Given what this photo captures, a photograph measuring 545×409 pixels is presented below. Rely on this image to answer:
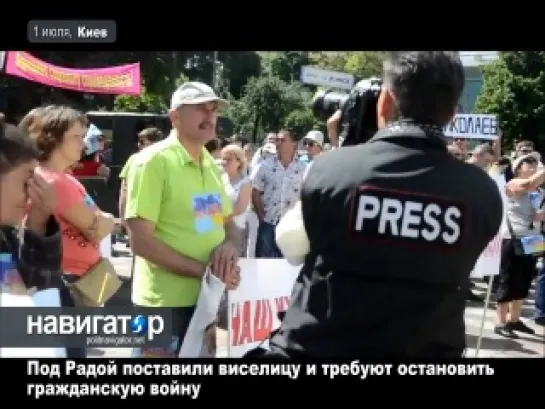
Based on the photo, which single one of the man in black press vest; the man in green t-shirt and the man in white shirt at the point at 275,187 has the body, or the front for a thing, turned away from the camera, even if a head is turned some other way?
the man in black press vest

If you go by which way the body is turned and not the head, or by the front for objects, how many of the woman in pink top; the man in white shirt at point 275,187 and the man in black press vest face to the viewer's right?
1

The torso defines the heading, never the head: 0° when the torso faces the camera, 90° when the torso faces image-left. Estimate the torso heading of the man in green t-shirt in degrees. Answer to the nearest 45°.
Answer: approximately 315°

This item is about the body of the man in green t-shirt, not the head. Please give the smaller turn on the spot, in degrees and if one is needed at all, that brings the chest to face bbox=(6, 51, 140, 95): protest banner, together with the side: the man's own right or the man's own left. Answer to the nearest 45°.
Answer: approximately 135° to the man's own left

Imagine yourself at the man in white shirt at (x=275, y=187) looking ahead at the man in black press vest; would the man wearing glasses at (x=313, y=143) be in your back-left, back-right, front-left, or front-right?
back-left

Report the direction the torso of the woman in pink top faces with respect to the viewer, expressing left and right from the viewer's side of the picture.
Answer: facing to the right of the viewer

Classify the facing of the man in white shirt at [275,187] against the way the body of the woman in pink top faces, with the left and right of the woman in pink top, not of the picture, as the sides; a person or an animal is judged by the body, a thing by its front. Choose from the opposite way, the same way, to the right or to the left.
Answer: to the right

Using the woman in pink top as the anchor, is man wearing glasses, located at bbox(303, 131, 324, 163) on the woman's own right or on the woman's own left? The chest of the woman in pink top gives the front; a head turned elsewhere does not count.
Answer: on the woman's own left

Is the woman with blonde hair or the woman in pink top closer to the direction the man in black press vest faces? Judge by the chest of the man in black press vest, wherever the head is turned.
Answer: the woman with blonde hair

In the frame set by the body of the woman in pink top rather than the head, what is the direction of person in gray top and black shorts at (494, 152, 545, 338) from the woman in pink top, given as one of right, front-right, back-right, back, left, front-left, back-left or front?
front-left

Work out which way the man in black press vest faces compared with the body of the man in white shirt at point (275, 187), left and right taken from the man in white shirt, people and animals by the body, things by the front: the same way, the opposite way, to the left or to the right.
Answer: the opposite way

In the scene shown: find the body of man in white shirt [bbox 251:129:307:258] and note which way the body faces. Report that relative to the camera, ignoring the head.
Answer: toward the camera

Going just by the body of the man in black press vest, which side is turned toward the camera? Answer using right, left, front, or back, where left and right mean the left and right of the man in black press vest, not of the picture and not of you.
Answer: back

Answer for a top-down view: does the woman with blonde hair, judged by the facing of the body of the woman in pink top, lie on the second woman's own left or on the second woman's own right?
on the second woman's own left

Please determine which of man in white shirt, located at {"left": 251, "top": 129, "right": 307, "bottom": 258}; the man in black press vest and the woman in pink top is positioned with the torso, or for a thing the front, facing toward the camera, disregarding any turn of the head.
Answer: the man in white shirt
